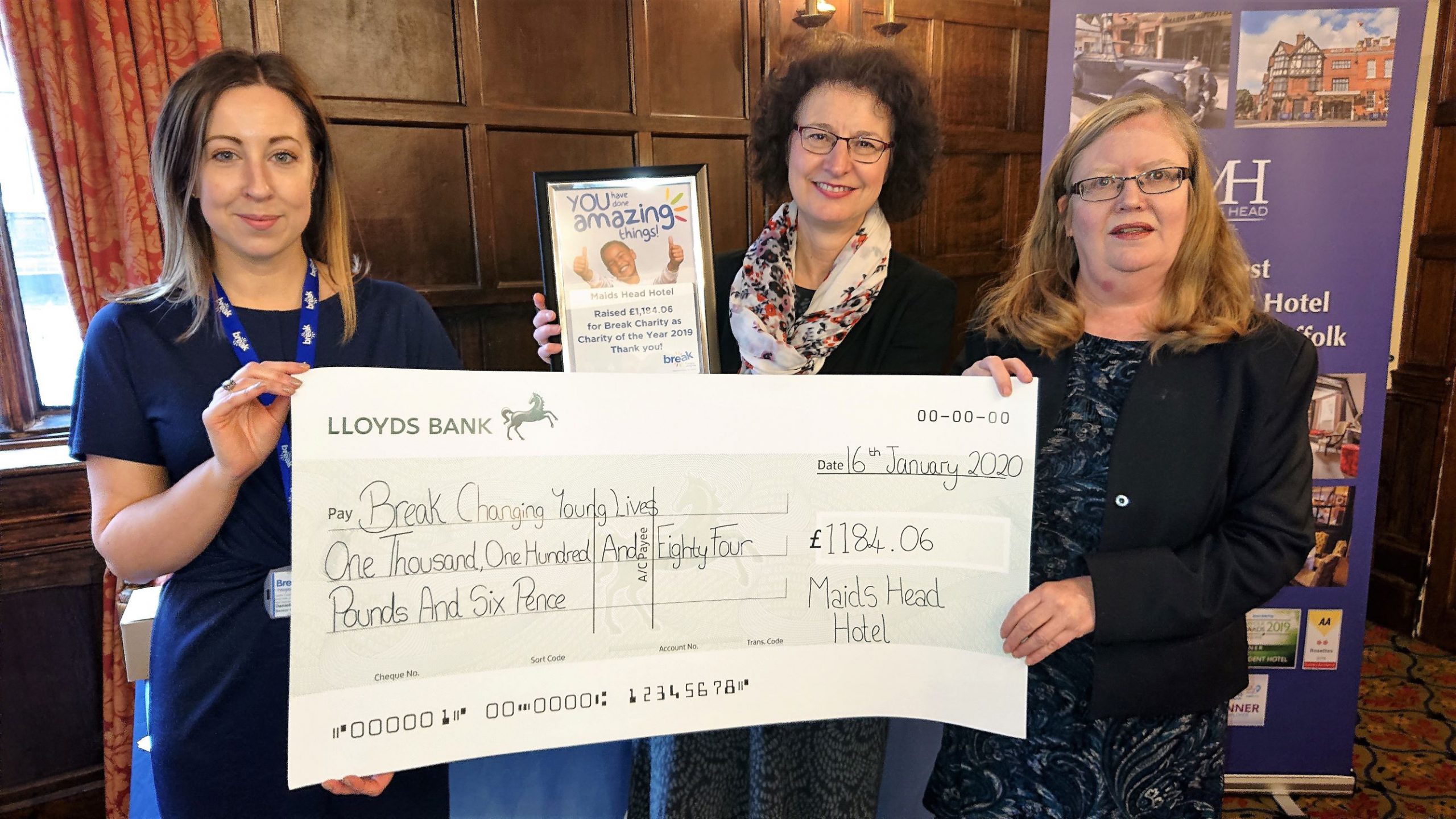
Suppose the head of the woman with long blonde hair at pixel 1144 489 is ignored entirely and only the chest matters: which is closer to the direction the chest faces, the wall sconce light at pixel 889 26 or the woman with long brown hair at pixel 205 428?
the woman with long brown hair

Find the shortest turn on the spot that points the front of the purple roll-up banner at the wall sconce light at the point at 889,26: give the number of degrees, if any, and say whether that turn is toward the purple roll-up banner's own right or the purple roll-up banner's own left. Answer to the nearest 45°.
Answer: approximately 90° to the purple roll-up banner's own right

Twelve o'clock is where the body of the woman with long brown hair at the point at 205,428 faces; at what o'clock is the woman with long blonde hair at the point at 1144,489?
the woman with long blonde hair at the point at 1144,489 is roughly at 10 o'clock from the woman with long brown hair at the point at 205,428.

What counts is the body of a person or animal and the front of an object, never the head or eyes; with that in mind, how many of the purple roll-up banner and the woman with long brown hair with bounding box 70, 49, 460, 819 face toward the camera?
2

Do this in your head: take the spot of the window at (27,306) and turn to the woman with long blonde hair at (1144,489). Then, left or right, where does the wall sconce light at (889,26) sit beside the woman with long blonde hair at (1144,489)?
left

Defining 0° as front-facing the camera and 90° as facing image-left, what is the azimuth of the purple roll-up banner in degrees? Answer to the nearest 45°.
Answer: approximately 0°

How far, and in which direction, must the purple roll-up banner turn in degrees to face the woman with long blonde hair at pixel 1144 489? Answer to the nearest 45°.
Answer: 0° — it already faces them

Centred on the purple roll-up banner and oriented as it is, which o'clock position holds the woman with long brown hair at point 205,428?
The woman with long brown hair is roughly at 1 o'clock from the purple roll-up banner.

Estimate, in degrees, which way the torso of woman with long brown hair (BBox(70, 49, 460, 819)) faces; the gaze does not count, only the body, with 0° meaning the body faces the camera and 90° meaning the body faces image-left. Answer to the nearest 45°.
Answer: approximately 0°

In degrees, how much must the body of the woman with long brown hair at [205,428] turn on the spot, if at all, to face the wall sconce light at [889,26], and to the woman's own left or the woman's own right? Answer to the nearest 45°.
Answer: approximately 135° to the woman's own left

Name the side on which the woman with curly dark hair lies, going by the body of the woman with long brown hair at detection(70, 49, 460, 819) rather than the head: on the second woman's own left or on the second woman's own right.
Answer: on the second woman's own left
